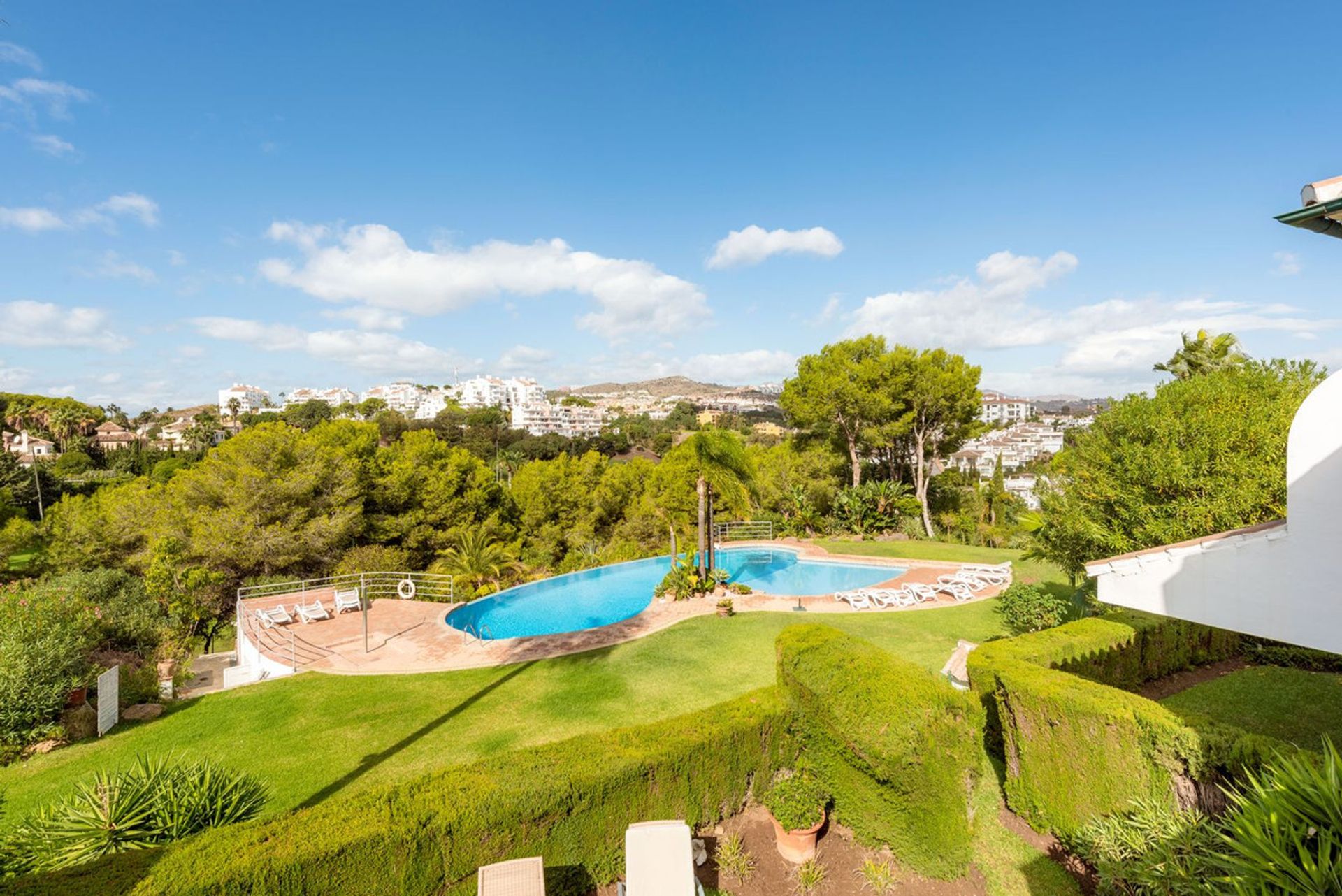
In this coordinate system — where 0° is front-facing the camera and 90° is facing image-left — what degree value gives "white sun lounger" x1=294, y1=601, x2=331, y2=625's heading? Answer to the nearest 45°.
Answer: approximately 315°

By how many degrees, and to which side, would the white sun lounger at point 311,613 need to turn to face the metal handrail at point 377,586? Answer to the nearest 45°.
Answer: approximately 90° to its left

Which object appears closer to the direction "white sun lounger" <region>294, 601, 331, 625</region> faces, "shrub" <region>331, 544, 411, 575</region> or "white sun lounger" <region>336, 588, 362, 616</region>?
the white sun lounger

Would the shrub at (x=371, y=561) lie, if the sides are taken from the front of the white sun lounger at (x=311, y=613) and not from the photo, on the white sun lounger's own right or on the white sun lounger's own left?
on the white sun lounger's own left

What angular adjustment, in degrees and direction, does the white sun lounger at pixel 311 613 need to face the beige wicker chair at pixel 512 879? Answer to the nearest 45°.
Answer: approximately 45° to its right

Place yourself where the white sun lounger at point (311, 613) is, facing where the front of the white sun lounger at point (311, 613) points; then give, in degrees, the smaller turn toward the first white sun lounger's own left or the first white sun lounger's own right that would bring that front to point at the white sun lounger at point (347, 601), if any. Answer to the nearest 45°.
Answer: approximately 90° to the first white sun lounger's own left

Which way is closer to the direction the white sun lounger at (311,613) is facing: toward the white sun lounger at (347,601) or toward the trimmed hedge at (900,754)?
the trimmed hedge

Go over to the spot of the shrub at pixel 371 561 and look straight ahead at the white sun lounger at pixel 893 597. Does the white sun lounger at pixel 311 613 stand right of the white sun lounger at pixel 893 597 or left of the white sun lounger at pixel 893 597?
right

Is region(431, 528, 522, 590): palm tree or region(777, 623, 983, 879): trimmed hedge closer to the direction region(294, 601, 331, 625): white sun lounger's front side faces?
the trimmed hedge
